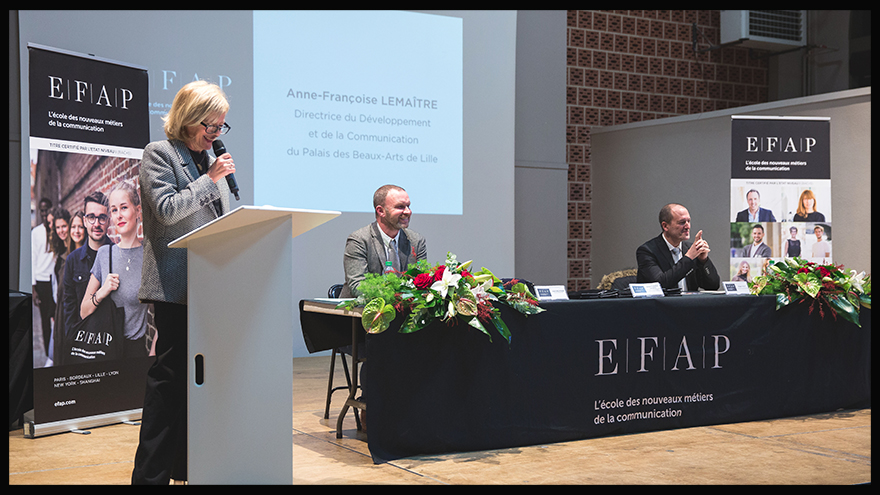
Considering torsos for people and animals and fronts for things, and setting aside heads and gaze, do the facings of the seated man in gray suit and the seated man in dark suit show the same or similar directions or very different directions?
same or similar directions

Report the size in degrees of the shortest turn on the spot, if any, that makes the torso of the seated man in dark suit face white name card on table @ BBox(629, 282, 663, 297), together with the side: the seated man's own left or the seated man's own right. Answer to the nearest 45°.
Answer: approximately 45° to the seated man's own right

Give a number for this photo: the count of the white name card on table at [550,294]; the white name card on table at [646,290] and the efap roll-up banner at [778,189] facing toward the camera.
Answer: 3

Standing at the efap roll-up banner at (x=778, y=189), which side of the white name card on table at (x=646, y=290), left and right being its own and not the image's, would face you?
back

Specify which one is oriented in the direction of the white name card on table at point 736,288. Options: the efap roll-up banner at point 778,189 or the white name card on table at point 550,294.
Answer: the efap roll-up banner

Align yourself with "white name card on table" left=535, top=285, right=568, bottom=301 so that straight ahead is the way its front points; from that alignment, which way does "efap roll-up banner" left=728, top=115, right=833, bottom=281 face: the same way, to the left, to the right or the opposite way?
the same way

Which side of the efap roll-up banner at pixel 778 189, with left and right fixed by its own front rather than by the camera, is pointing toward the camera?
front

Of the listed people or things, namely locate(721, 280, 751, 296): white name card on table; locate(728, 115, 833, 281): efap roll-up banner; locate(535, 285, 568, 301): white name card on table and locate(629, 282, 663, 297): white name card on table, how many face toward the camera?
4

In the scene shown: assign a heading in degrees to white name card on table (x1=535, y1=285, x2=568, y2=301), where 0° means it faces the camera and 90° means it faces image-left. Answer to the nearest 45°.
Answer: approximately 0°

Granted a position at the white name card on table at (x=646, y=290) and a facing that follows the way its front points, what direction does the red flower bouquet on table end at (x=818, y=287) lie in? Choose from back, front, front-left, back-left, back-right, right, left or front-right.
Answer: back-left

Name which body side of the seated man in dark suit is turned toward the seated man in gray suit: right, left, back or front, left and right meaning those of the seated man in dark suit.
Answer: right

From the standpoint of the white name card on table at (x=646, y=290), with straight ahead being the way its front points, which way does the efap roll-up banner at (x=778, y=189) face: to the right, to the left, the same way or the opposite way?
the same way

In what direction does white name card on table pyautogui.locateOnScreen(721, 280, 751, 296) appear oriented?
toward the camera

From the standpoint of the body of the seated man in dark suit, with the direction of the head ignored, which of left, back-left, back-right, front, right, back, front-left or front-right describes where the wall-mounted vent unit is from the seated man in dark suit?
back-left

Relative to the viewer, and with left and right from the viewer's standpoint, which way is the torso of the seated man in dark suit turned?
facing the viewer and to the right of the viewer
